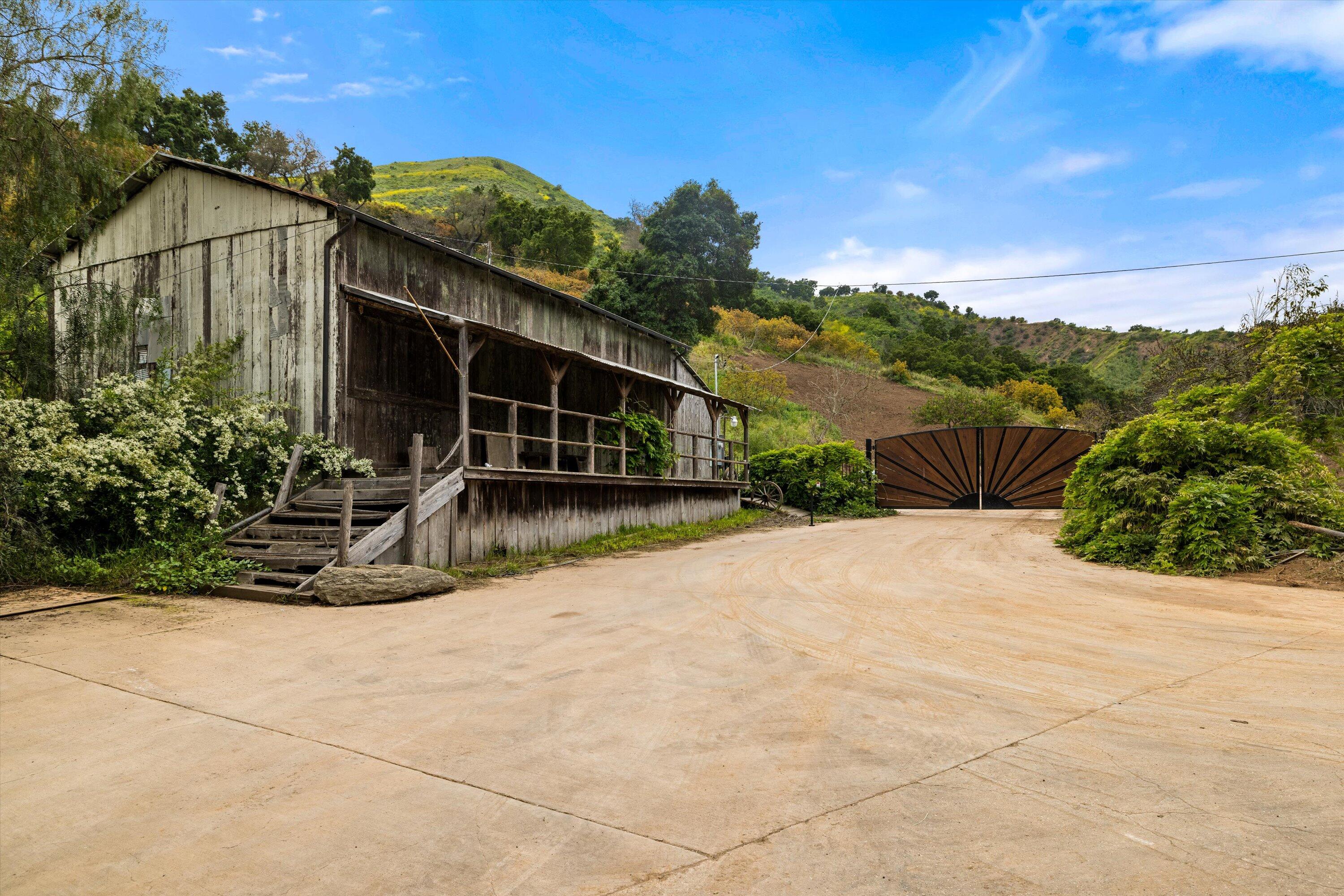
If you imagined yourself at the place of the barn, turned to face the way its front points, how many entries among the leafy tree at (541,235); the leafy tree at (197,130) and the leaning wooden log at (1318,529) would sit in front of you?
1

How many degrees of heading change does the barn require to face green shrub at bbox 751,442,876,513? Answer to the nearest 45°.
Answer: approximately 90° to its left

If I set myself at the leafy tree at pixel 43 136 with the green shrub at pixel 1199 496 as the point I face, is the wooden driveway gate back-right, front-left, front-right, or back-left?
front-left

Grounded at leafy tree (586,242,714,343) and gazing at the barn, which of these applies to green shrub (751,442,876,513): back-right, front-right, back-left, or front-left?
front-left

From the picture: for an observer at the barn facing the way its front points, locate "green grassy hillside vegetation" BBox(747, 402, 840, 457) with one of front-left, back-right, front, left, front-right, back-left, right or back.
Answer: left

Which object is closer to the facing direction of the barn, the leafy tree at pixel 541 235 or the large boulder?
the large boulder

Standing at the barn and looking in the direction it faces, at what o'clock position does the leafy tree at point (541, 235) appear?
The leafy tree is roughly at 8 o'clock from the barn.

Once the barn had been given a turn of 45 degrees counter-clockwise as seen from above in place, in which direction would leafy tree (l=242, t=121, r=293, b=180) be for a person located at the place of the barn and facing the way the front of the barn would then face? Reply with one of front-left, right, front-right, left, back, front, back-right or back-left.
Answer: left

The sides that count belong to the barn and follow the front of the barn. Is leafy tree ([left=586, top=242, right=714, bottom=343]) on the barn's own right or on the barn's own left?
on the barn's own left

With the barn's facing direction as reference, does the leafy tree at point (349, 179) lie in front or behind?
behind

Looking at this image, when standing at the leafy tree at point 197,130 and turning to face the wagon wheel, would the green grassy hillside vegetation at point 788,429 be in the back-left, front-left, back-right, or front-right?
front-left

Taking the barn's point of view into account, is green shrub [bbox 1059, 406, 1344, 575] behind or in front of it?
in front

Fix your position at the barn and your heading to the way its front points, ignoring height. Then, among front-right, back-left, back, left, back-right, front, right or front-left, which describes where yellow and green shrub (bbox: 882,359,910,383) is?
left

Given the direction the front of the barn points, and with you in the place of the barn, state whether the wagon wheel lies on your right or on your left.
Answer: on your left

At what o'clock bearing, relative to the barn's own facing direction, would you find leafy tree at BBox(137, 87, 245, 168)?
The leafy tree is roughly at 7 o'clock from the barn.

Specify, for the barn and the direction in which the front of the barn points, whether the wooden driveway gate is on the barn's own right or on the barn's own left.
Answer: on the barn's own left

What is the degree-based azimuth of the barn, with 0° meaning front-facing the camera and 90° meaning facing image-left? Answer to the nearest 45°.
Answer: approximately 315°

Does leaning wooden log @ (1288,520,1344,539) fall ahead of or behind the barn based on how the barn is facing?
ahead

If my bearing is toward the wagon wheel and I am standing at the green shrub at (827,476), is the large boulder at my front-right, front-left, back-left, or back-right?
front-left
